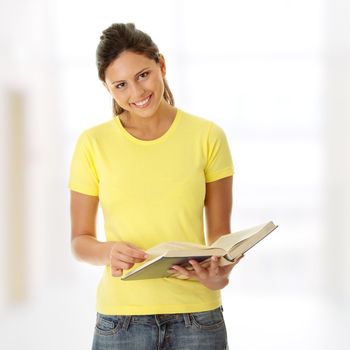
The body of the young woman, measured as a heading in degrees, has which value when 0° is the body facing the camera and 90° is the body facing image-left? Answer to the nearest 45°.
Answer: approximately 0°
